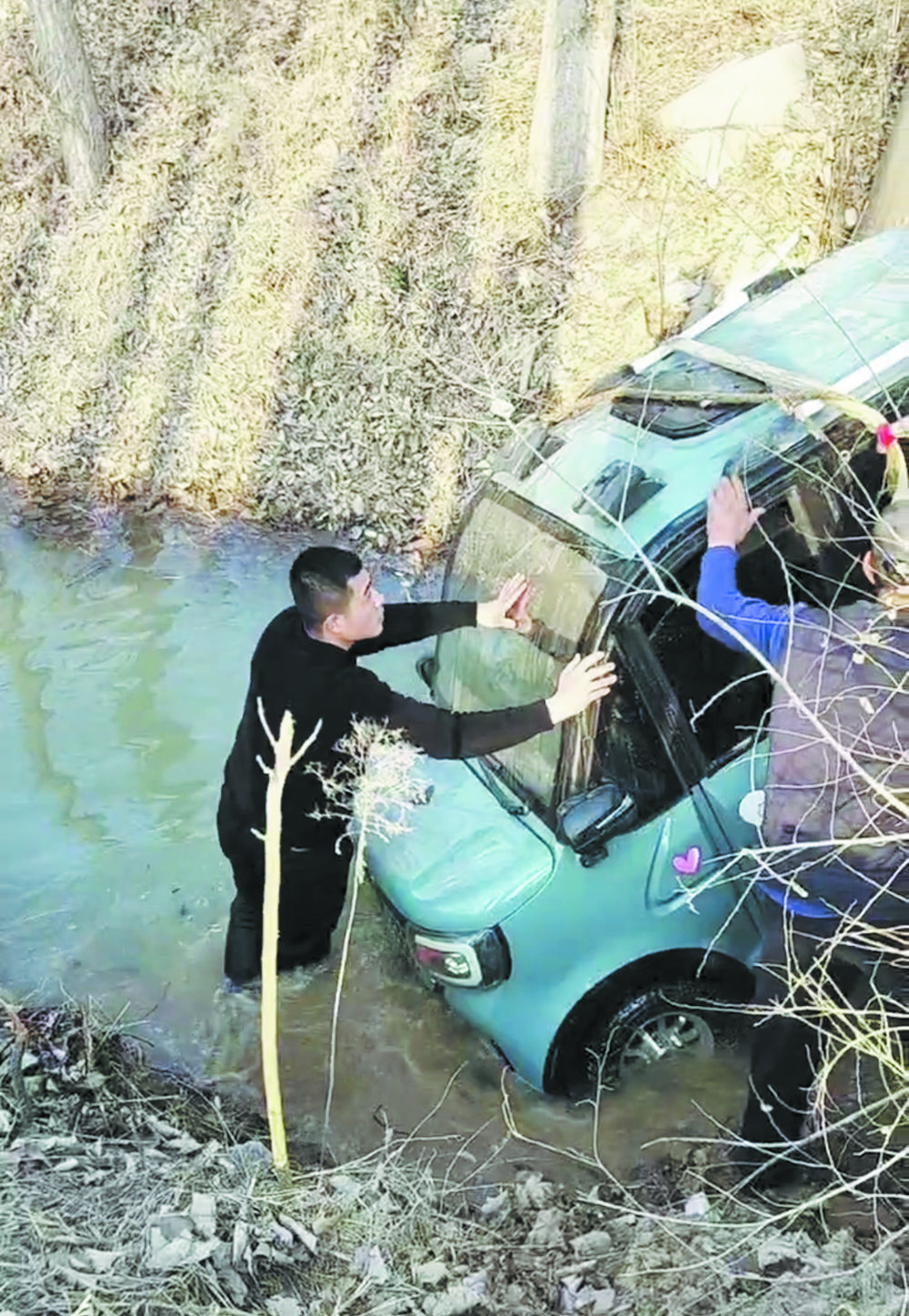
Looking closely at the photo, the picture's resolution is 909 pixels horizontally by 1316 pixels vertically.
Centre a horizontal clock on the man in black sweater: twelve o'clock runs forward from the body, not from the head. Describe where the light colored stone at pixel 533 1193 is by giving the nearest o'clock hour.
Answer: The light colored stone is roughly at 2 o'clock from the man in black sweater.

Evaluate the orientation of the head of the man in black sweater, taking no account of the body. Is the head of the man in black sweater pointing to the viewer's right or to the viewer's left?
to the viewer's right

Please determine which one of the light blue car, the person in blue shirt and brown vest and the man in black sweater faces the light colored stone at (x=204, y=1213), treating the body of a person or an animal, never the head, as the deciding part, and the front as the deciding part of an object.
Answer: the light blue car

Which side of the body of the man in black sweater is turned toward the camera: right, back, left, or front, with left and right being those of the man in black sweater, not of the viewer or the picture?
right

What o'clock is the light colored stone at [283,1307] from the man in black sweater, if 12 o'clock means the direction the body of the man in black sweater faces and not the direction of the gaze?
The light colored stone is roughly at 3 o'clock from the man in black sweater.

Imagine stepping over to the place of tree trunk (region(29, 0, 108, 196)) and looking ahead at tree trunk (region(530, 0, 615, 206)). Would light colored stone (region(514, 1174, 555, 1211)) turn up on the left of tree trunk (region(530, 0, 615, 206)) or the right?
right

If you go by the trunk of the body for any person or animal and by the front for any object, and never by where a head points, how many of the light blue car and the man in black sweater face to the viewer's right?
1

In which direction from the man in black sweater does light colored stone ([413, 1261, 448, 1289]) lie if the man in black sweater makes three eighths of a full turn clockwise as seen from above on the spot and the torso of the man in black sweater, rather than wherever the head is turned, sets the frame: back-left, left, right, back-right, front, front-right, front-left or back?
front-left

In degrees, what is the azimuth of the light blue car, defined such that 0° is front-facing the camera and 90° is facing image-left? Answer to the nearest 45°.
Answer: approximately 45°

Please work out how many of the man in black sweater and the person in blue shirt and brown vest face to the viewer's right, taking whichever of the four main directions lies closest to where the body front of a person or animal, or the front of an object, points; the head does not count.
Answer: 1
